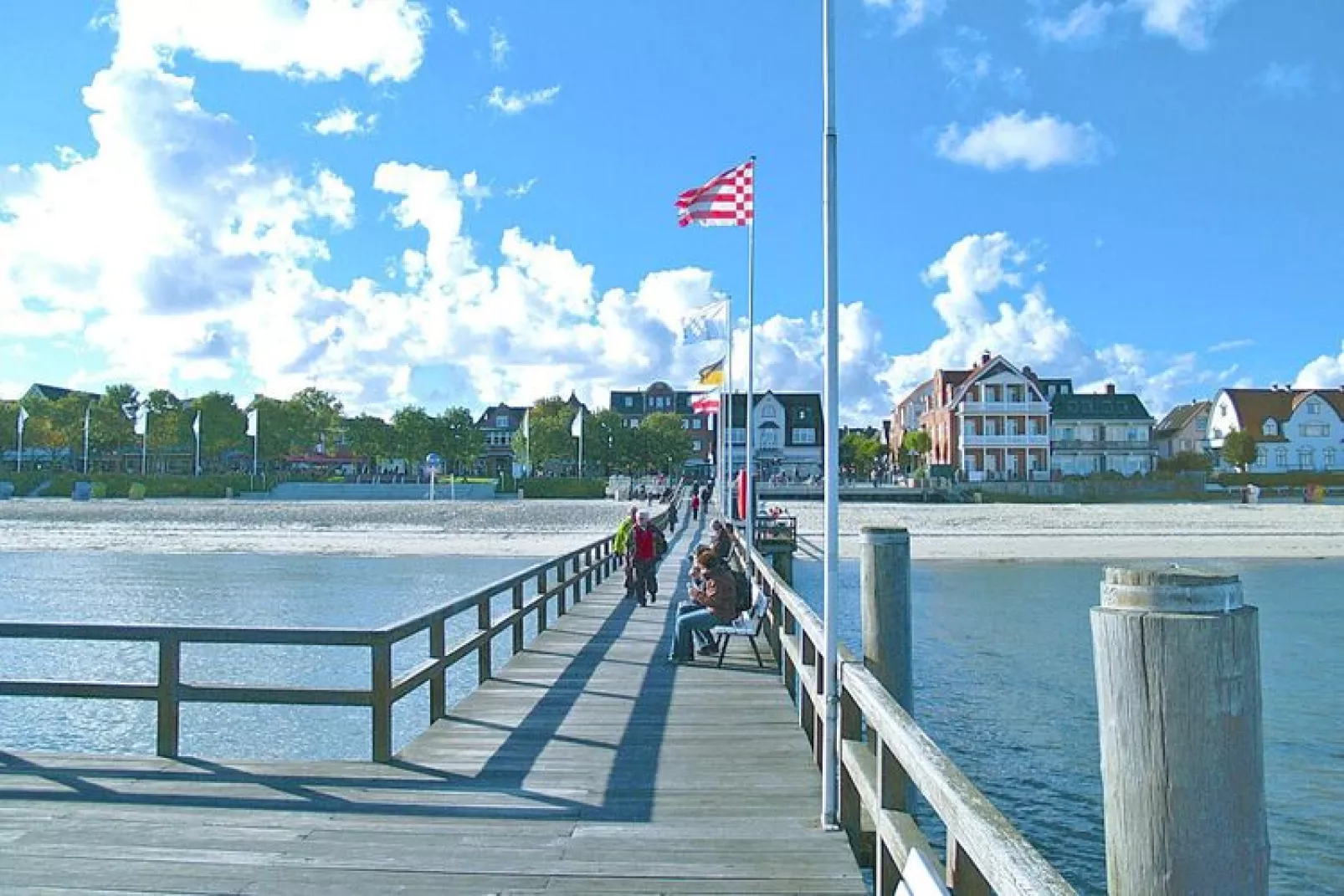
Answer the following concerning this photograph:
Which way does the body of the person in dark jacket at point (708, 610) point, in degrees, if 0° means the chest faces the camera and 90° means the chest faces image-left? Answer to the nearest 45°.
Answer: approximately 90°

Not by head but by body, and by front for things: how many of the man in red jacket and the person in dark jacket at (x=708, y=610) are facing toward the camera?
1

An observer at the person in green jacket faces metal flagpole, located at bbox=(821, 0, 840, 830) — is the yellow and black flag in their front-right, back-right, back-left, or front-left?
back-left

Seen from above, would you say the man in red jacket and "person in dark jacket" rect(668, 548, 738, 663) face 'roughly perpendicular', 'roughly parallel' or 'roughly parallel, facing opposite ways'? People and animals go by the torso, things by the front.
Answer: roughly perpendicular

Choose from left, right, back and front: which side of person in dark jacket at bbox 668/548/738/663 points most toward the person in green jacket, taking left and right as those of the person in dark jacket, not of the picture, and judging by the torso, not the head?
right

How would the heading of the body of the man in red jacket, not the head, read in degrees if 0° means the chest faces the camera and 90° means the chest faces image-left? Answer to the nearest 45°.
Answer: approximately 0°

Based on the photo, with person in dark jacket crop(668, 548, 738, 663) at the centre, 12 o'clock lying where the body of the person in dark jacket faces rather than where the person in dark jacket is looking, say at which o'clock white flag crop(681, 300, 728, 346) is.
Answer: The white flag is roughly at 3 o'clock from the person in dark jacket.

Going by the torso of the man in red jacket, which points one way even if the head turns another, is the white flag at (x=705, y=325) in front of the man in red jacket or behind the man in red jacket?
behind
